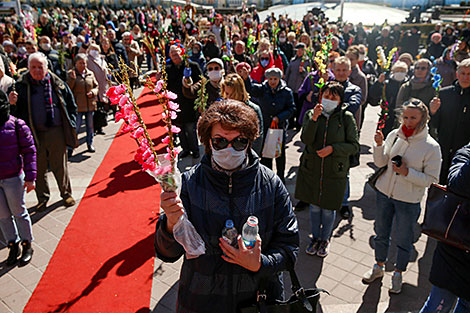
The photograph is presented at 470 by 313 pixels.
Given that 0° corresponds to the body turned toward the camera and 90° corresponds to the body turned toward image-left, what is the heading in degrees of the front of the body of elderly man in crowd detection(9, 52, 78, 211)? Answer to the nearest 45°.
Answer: approximately 0°

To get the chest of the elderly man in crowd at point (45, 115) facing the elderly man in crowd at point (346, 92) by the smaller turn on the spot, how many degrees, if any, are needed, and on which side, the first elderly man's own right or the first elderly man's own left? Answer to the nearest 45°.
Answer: approximately 45° to the first elderly man's own left

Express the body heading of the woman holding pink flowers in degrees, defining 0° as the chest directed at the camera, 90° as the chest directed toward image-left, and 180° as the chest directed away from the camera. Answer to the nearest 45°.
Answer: approximately 0°

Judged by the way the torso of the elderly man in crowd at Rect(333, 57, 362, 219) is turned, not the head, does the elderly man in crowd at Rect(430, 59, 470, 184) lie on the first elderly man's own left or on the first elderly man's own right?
on the first elderly man's own left

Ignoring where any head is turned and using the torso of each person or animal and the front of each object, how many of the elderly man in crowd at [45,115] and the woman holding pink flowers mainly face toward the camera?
2

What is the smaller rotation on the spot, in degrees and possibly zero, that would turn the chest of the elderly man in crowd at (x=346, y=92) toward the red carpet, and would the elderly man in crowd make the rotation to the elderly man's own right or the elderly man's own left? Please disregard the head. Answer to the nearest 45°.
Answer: approximately 45° to the elderly man's own right

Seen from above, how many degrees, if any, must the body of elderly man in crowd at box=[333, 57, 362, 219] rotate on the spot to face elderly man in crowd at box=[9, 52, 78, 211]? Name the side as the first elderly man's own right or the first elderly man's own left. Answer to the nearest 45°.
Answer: approximately 90° to the first elderly man's own right

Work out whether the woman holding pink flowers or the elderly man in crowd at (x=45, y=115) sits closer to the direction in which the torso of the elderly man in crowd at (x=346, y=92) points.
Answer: the woman holding pink flowers

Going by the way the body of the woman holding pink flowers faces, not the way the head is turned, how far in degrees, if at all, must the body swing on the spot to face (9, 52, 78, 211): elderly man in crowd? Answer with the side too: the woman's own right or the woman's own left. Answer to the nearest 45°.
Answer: approximately 135° to the woman's own right
